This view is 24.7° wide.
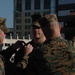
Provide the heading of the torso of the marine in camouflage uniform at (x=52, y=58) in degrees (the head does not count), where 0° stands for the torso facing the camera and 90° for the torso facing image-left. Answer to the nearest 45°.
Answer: approximately 135°
